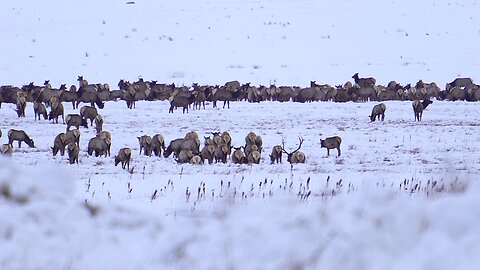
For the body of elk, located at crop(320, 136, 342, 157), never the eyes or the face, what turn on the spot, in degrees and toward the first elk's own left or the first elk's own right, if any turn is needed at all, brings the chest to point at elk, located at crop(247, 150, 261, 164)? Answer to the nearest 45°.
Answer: approximately 45° to the first elk's own left

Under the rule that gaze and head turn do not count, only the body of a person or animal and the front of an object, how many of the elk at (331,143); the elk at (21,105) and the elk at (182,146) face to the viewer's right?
0

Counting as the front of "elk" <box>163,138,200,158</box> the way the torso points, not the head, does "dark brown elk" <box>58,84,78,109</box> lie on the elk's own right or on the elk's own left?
on the elk's own right

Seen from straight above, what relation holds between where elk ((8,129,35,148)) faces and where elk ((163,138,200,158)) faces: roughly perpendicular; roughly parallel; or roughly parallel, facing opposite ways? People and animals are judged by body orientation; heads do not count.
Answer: roughly parallel, facing opposite ways

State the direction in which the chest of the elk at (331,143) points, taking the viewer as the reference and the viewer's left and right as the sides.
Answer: facing to the left of the viewer

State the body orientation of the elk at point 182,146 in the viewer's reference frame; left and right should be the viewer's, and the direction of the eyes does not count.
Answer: facing to the left of the viewer
